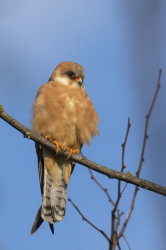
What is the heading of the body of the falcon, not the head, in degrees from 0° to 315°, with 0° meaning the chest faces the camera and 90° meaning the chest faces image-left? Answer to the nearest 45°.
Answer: approximately 315°
